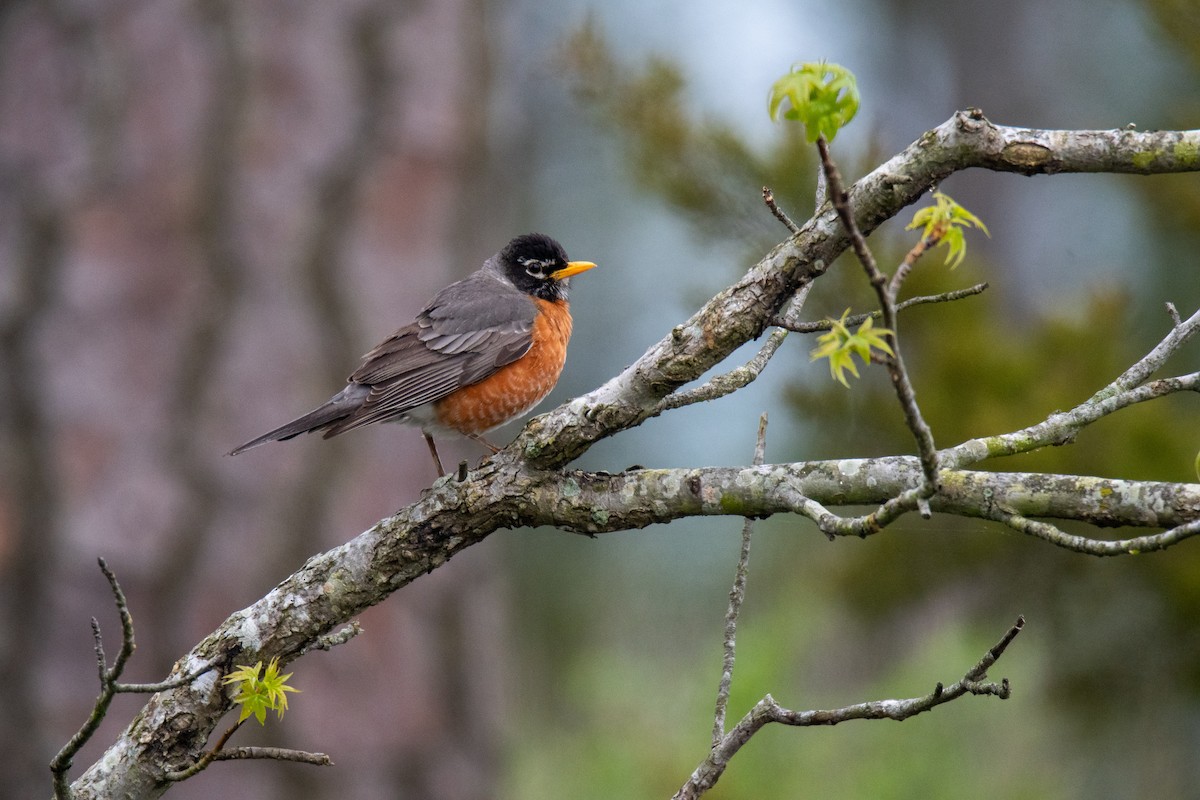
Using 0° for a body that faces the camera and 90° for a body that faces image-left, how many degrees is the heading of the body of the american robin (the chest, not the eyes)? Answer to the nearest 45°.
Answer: approximately 270°
